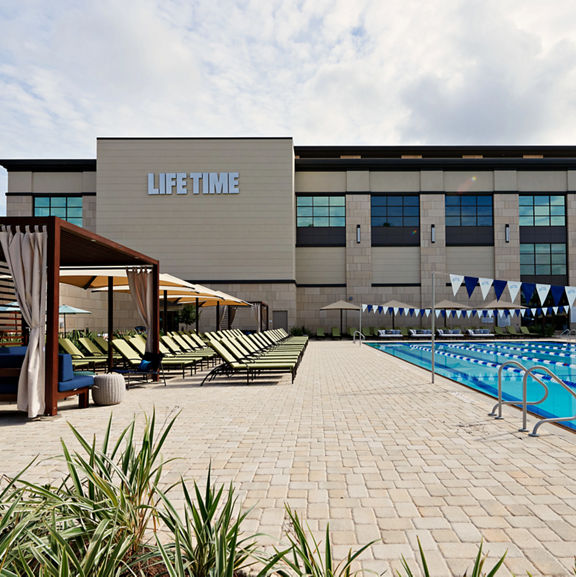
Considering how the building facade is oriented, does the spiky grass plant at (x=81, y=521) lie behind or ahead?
ahead

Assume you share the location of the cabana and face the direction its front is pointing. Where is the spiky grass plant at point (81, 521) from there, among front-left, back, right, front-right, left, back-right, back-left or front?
front-right

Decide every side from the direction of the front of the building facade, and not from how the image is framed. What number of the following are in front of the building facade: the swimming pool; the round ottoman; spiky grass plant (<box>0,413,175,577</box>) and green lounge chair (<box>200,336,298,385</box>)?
4

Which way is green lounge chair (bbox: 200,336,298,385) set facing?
to the viewer's right

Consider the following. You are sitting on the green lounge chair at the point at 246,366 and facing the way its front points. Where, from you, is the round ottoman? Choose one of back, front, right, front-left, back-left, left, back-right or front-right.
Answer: back-right

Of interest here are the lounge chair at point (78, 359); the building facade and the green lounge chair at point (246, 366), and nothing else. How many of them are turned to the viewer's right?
2

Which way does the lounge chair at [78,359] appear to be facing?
to the viewer's right

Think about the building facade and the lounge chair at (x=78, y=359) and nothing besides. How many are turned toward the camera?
1

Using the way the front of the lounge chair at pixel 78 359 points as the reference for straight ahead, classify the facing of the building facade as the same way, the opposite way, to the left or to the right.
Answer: to the right

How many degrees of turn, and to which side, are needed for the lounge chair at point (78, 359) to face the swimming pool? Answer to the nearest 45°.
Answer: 0° — it already faces it

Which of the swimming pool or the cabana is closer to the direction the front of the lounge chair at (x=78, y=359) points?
the swimming pool

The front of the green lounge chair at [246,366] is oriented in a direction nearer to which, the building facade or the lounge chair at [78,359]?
the building facade

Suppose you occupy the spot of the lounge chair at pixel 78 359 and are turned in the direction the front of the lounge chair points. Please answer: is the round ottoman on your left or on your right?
on your right

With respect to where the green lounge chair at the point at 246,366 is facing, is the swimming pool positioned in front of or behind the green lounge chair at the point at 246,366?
in front
